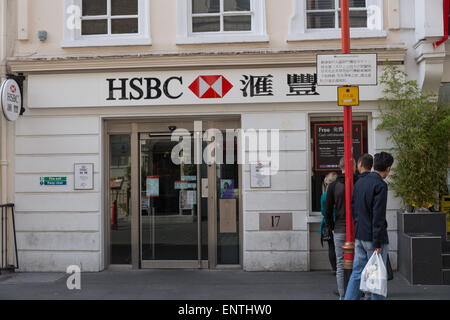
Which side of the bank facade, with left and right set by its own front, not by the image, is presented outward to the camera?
front

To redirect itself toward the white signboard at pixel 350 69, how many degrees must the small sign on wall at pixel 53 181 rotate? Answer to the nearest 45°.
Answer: approximately 45° to its left

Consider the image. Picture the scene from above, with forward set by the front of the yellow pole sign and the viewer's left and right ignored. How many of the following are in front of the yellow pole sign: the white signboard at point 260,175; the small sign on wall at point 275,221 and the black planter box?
0

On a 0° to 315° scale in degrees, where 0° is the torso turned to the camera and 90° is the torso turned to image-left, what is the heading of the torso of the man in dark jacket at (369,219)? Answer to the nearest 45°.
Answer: approximately 225°

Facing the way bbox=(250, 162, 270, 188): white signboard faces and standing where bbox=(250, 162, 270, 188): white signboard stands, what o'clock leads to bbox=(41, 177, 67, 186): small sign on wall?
The small sign on wall is roughly at 3 o'clock from the white signboard.

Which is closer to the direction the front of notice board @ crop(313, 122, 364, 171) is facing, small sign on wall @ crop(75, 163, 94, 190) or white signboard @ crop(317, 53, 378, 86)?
the white signboard

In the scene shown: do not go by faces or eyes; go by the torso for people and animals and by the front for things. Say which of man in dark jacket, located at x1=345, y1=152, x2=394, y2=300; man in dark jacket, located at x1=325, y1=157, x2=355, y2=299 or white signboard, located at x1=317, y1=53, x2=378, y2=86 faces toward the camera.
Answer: the white signboard

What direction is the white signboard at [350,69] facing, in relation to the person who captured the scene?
facing the viewer

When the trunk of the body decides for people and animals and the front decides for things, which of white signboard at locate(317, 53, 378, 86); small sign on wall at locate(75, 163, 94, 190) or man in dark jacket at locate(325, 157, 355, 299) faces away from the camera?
the man in dark jacket

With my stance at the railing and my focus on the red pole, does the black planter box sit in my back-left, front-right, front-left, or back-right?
front-left

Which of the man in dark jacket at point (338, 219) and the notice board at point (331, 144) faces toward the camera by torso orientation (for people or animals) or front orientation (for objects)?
the notice board

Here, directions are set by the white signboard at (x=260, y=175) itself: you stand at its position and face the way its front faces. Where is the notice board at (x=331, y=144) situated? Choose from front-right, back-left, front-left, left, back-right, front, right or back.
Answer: left

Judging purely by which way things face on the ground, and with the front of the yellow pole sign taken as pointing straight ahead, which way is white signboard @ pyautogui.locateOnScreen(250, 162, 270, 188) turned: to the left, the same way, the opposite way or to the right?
the same way

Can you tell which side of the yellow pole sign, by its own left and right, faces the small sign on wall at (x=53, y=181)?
right

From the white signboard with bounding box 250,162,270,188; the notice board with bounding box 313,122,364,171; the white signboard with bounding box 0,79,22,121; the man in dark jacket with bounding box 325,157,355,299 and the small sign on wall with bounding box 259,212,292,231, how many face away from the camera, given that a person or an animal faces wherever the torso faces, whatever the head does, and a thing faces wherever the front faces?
1
